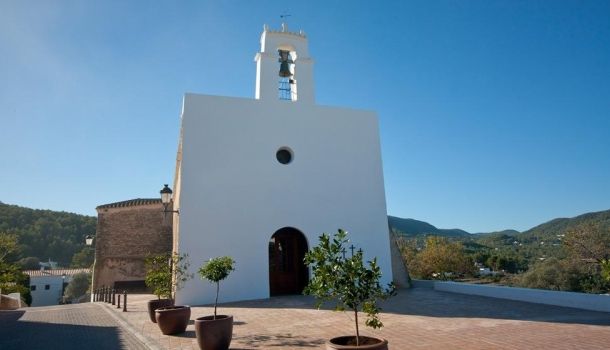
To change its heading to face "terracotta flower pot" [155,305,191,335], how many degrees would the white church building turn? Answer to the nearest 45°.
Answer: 0° — it already faces it

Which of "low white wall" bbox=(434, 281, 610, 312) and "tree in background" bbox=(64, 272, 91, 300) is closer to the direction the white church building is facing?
the low white wall

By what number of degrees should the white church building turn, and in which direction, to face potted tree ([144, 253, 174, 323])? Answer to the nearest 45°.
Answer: approximately 45° to its right

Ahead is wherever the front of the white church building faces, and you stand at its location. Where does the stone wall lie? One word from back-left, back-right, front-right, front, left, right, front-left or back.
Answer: back-right

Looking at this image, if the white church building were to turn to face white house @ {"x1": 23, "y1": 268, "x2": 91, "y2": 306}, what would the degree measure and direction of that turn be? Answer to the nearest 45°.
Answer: approximately 135° to its right

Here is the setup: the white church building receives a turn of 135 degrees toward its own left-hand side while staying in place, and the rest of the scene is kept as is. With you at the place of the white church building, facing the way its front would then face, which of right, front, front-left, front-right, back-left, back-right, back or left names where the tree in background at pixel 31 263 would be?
left

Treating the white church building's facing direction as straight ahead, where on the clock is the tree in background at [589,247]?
The tree in background is roughly at 8 o'clock from the white church building.

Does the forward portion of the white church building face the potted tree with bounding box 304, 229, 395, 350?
yes

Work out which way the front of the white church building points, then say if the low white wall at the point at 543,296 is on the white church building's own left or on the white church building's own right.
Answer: on the white church building's own left

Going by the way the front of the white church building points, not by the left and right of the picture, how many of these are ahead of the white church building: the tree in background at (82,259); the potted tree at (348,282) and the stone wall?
1

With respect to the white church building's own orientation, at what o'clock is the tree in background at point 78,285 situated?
The tree in background is roughly at 5 o'clock from the white church building.

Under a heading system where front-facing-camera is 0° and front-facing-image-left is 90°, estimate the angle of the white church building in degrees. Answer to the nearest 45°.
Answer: approximately 0°

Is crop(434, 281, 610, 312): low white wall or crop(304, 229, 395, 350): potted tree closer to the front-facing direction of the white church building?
the potted tree

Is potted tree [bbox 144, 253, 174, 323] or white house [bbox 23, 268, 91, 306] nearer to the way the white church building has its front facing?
the potted tree

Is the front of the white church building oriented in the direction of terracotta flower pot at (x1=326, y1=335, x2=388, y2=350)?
yes

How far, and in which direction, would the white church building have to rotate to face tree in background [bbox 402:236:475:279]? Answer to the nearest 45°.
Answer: approximately 135° to its left

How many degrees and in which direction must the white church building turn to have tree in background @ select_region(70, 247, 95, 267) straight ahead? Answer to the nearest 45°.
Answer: approximately 135° to its right
